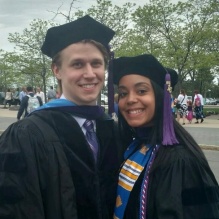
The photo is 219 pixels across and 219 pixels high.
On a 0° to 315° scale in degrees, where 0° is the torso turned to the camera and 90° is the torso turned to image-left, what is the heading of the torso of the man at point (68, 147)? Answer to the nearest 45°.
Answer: approximately 315°

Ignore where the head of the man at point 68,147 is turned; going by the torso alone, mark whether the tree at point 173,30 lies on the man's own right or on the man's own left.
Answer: on the man's own left

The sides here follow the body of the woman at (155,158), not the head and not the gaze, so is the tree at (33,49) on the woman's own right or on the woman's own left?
on the woman's own right

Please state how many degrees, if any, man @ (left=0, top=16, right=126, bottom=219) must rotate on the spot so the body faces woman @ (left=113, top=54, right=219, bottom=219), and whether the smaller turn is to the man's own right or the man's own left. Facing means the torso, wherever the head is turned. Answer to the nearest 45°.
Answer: approximately 45° to the man's own left

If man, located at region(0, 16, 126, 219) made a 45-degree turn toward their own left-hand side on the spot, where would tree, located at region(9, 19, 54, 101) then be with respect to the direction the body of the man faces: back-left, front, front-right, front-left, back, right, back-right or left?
left

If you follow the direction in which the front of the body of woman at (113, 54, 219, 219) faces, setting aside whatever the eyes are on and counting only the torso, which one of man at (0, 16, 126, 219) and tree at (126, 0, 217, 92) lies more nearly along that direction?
the man

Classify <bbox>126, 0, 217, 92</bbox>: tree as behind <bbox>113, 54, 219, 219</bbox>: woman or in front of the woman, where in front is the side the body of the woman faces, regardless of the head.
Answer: behind

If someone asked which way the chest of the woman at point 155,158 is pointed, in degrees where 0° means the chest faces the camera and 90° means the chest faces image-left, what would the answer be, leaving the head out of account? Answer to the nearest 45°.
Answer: approximately 45°

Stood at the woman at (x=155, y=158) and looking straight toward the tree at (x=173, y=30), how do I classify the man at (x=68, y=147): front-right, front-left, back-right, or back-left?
back-left
